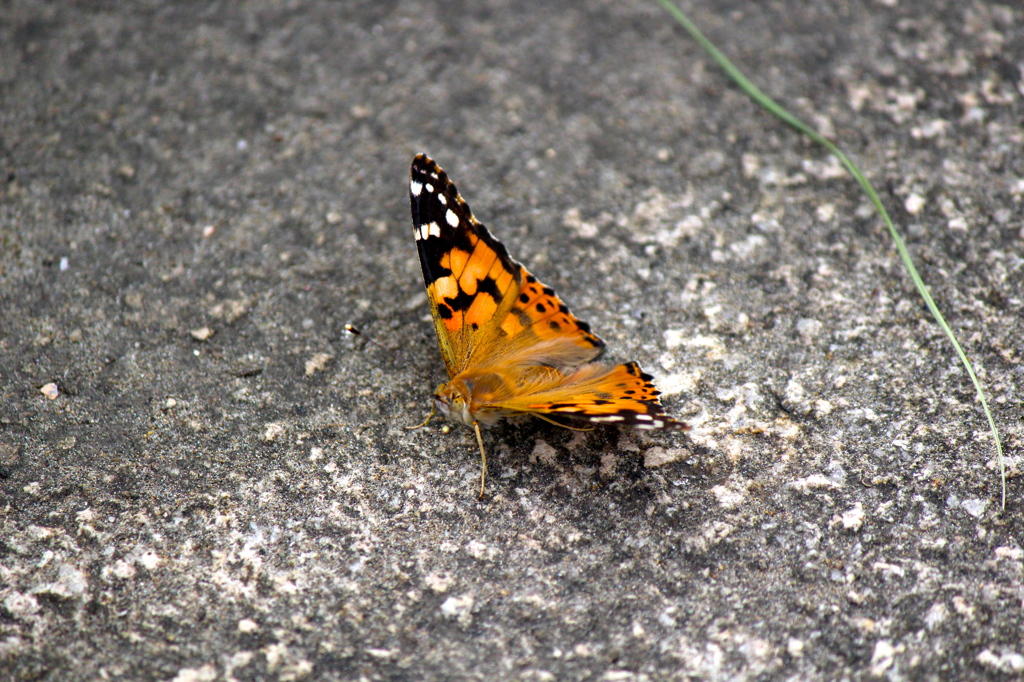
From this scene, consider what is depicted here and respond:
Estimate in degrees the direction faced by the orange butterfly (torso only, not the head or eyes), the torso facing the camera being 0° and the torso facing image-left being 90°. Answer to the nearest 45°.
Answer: approximately 45°

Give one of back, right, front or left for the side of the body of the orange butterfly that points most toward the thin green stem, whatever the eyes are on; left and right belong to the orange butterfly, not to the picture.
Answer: back
